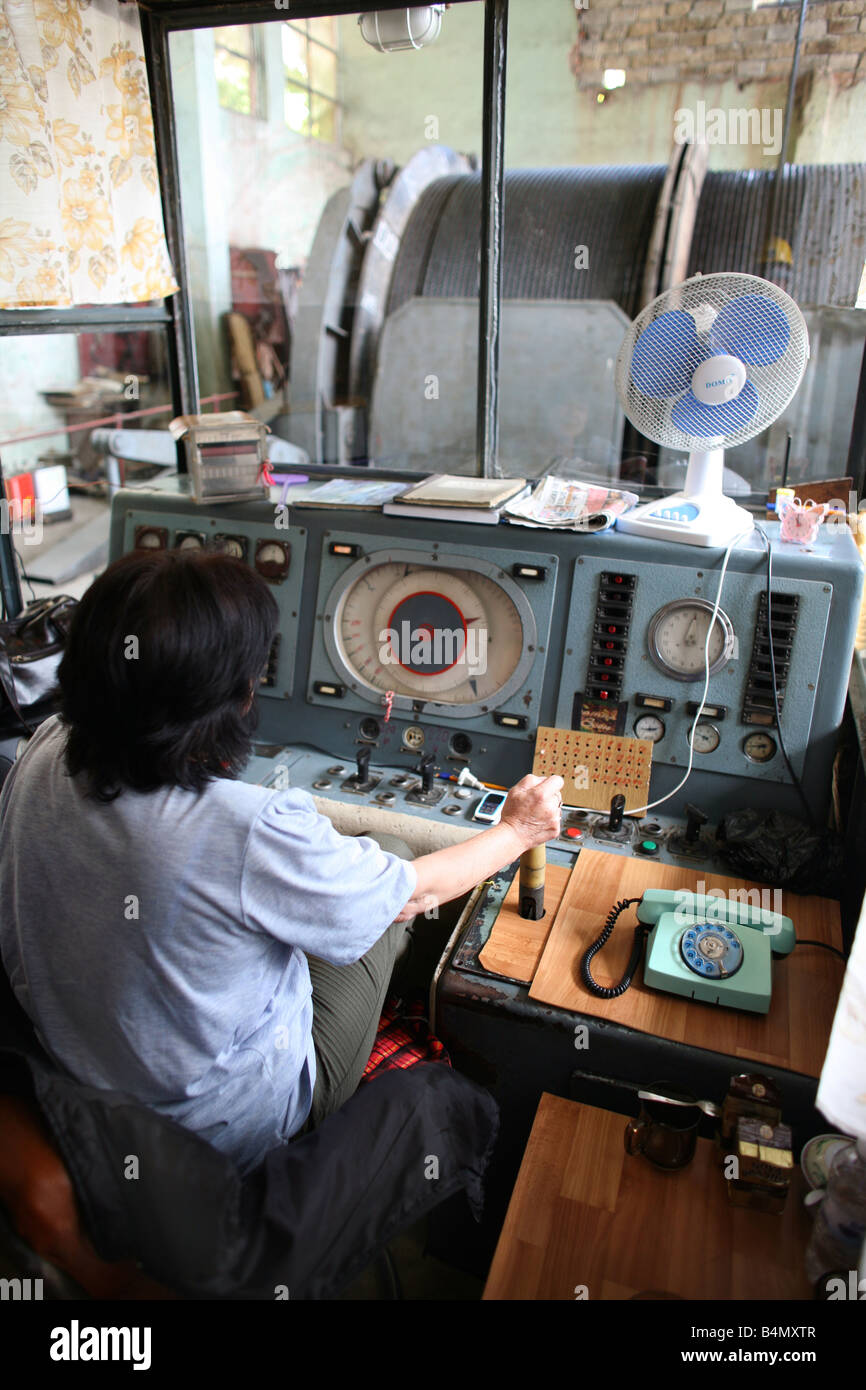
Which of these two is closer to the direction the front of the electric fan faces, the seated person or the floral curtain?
the seated person

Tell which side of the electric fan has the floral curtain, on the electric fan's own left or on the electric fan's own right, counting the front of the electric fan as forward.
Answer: on the electric fan's own right

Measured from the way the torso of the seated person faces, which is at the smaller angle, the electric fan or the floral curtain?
the electric fan

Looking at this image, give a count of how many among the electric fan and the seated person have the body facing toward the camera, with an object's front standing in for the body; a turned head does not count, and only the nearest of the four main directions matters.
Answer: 1

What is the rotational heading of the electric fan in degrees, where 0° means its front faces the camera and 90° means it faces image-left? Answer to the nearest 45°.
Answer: approximately 0°

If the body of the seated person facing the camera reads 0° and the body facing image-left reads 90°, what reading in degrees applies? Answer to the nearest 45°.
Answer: approximately 225°

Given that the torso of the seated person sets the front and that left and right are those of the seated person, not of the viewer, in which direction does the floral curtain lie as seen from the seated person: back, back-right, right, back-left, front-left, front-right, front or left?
front-left

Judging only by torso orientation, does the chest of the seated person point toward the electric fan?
yes

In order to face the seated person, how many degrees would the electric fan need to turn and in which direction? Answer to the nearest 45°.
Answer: approximately 45° to its right

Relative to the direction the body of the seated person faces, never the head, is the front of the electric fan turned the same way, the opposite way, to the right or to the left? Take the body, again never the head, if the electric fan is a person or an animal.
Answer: the opposite way
